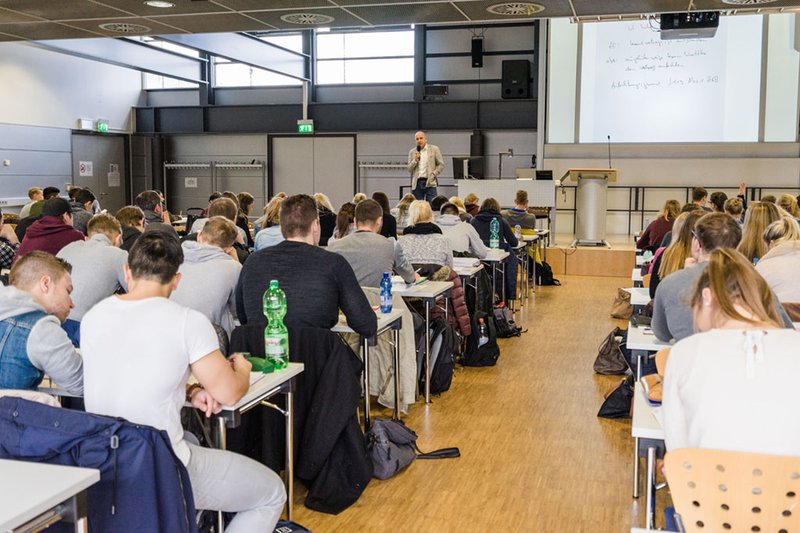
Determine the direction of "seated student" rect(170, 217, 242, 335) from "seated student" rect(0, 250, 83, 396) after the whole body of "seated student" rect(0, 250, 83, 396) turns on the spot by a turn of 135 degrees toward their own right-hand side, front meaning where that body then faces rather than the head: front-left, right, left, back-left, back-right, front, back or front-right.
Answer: back-left

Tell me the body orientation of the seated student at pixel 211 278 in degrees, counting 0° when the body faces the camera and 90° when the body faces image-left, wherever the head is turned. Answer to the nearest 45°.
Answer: approximately 225°

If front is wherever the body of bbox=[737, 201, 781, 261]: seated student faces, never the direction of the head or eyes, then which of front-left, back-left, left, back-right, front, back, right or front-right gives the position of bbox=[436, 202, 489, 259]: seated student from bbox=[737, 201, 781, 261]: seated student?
front-left

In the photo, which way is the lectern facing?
toward the camera

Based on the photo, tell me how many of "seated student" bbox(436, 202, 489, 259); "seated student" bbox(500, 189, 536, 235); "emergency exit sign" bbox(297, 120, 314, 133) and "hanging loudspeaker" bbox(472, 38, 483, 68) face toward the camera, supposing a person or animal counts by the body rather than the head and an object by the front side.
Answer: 2

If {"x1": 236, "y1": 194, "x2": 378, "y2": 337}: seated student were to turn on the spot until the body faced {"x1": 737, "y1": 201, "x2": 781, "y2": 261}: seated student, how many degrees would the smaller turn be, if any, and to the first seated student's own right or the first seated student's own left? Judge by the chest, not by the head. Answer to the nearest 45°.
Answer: approximately 90° to the first seated student's own right

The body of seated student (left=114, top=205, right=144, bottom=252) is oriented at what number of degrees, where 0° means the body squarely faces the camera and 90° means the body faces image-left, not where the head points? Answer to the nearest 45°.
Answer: approximately 225°

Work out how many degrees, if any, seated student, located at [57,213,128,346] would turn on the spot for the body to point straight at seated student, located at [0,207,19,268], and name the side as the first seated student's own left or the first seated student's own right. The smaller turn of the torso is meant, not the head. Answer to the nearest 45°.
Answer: approximately 45° to the first seated student's own left

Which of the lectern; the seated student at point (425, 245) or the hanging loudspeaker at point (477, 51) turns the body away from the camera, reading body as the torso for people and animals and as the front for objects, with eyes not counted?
the seated student

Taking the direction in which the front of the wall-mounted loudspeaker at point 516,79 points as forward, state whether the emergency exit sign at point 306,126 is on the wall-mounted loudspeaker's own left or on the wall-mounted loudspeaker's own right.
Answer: on the wall-mounted loudspeaker's own right

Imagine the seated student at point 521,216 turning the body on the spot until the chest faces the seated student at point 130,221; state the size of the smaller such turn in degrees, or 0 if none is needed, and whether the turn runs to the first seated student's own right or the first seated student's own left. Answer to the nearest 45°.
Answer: approximately 135° to the first seated student's own left

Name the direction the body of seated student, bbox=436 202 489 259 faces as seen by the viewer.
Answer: away from the camera

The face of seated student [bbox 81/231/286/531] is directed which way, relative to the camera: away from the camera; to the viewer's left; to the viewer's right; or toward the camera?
away from the camera

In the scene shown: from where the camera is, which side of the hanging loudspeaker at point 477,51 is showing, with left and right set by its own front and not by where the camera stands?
front

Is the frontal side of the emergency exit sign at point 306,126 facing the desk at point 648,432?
yes

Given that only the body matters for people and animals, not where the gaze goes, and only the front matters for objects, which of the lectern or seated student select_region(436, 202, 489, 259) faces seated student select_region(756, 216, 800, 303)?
the lectern

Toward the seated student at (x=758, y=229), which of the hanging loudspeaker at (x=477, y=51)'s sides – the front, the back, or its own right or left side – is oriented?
front

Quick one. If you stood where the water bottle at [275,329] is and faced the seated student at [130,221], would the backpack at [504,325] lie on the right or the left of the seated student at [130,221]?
right

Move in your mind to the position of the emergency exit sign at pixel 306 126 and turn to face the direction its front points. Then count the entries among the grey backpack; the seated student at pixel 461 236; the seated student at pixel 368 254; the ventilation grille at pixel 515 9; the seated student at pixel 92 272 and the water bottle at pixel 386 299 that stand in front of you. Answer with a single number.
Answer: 6

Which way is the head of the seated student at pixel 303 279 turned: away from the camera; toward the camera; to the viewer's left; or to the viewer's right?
away from the camera

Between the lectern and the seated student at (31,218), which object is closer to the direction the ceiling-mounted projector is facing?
the lectern

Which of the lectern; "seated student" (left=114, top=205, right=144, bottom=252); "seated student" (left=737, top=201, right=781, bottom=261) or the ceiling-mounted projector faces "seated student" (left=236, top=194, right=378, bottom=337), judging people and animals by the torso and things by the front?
the lectern
